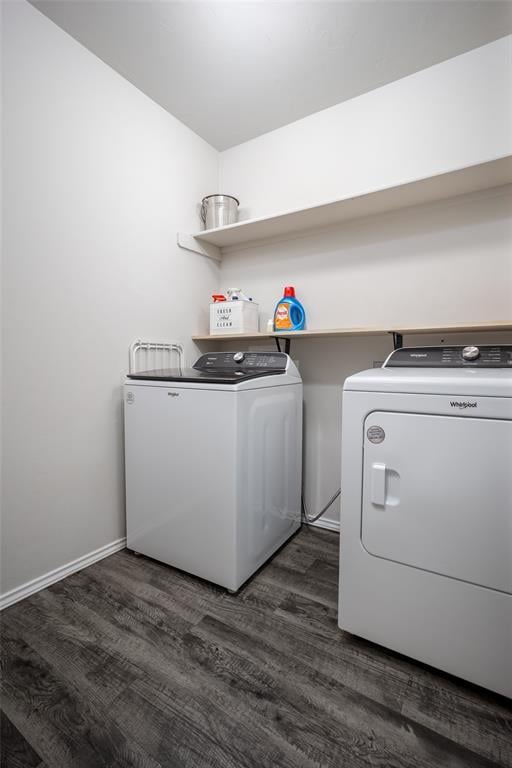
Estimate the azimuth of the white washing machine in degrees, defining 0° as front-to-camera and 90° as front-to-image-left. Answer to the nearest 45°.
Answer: approximately 45°

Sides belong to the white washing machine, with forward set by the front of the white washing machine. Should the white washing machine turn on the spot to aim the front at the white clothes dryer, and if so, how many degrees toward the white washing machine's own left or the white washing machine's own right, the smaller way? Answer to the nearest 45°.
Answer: approximately 90° to the white washing machine's own left

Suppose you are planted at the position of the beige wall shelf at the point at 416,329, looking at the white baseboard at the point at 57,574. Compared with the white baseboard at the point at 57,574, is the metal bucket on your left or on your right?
right

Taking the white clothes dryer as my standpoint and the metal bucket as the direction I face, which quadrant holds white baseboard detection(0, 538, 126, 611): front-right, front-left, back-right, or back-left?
front-left
